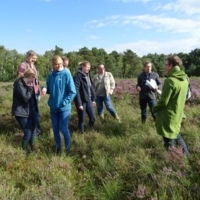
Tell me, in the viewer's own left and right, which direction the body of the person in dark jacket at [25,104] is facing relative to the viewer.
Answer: facing the viewer and to the right of the viewer

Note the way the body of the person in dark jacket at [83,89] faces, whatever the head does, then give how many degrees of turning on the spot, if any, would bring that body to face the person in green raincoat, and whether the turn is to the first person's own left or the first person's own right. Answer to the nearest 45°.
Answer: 0° — they already face them

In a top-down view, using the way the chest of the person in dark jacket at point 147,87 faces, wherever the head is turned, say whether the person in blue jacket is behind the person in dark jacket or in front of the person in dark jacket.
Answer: in front

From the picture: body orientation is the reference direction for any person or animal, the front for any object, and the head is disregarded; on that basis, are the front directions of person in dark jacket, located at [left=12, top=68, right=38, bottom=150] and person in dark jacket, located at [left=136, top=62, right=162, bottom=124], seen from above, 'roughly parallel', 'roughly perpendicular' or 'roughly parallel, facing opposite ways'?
roughly perpendicular

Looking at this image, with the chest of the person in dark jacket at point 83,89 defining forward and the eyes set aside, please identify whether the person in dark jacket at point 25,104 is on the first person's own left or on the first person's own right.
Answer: on the first person's own right

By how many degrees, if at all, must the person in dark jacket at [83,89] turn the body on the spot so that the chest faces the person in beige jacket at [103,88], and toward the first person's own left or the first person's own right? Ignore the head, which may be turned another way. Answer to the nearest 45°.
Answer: approximately 135° to the first person's own left

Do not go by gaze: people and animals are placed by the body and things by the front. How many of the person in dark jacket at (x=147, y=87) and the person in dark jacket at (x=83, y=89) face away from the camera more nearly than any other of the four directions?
0

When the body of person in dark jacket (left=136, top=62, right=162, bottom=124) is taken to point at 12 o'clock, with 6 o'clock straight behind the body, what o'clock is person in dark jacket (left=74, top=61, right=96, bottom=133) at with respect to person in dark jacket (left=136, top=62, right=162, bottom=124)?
person in dark jacket (left=74, top=61, right=96, bottom=133) is roughly at 2 o'clock from person in dark jacket (left=136, top=62, right=162, bottom=124).

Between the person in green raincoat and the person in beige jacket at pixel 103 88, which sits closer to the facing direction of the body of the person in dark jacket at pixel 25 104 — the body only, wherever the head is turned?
the person in green raincoat

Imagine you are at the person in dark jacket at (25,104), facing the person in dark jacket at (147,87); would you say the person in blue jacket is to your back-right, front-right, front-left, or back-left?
front-right

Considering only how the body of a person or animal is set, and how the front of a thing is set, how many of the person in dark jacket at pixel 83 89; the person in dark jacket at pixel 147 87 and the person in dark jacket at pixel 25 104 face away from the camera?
0

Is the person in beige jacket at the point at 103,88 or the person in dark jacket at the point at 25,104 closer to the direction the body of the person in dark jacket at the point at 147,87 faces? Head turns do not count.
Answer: the person in dark jacket

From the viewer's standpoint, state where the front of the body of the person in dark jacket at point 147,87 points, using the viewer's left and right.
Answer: facing the viewer

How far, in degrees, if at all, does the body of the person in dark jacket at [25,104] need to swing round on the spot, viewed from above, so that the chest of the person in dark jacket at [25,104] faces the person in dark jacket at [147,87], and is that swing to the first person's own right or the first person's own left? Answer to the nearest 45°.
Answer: approximately 45° to the first person's own left

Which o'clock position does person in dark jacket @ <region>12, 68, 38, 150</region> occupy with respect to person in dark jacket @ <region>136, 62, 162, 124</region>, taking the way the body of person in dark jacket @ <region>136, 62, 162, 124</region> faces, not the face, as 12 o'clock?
person in dark jacket @ <region>12, 68, 38, 150</region> is roughly at 2 o'clock from person in dark jacket @ <region>136, 62, 162, 124</region>.
